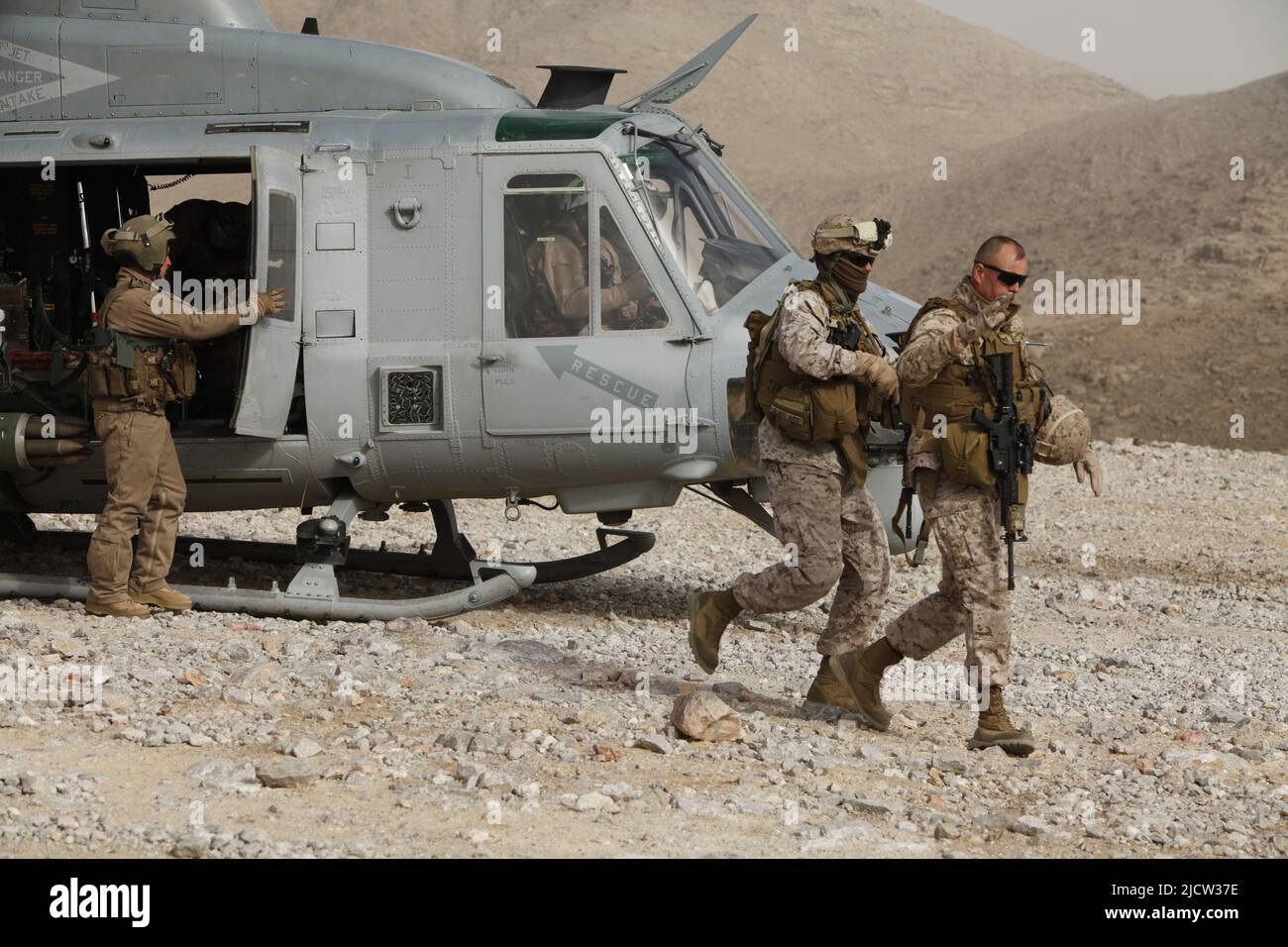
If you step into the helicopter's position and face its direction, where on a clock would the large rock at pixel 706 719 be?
The large rock is roughly at 2 o'clock from the helicopter.

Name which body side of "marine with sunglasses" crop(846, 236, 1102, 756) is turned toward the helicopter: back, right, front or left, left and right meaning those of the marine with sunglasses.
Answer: back

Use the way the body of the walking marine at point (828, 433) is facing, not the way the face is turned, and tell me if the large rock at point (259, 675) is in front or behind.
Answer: behind

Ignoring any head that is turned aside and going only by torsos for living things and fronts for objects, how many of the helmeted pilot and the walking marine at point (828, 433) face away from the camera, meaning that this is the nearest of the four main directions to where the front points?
0

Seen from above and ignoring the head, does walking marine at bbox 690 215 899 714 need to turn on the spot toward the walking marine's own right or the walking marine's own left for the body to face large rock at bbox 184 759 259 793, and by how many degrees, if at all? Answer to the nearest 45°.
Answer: approximately 90° to the walking marine's own right

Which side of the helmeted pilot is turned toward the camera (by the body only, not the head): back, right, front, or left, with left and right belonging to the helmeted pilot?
right

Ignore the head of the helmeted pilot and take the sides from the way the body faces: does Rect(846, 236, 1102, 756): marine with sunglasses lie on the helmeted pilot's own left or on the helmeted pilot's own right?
on the helmeted pilot's own right

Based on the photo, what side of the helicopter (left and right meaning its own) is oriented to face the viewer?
right

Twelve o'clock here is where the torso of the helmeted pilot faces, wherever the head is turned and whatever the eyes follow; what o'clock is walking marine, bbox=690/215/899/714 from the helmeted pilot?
The walking marine is roughly at 2 o'clock from the helmeted pilot.
